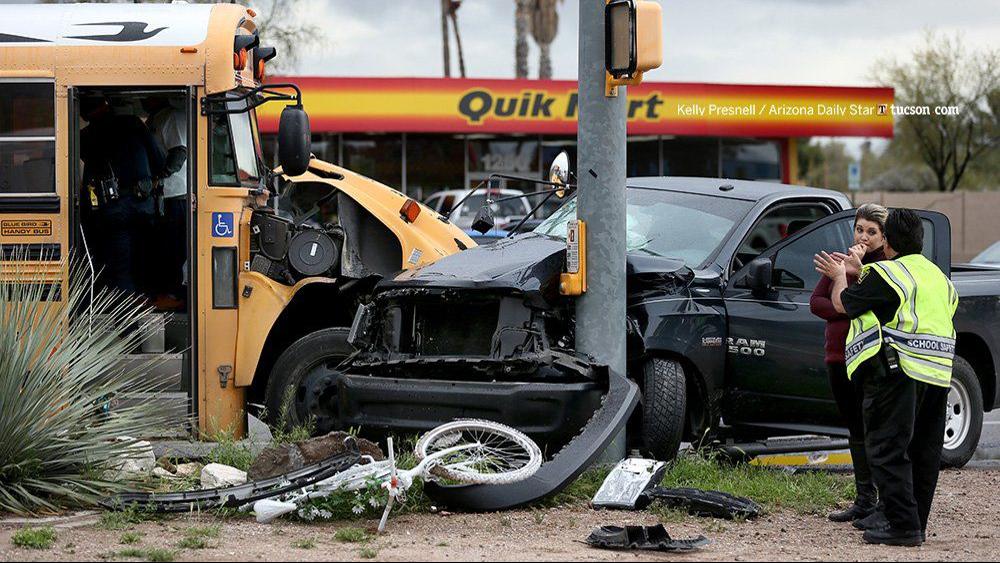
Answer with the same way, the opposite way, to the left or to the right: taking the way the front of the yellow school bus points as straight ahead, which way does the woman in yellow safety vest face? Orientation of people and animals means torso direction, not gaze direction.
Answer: to the left

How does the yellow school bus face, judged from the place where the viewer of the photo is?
facing to the right of the viewer

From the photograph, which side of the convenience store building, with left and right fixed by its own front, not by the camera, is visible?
front

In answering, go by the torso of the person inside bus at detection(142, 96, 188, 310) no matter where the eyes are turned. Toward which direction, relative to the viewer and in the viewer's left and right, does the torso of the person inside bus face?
facing to the left of the viewer

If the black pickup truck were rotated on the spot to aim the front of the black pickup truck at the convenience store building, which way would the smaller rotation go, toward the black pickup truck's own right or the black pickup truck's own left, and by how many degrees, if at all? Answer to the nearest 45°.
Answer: approximately 135° to the black pickup truck's own right

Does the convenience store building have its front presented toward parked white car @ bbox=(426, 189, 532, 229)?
yes

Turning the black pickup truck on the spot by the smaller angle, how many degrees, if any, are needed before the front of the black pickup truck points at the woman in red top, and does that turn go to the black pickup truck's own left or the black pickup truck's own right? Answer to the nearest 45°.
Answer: approximately 90° to the black pickup truck's own left

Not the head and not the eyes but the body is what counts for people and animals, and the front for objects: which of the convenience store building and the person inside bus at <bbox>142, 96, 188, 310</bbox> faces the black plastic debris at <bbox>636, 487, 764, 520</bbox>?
the convenience store building

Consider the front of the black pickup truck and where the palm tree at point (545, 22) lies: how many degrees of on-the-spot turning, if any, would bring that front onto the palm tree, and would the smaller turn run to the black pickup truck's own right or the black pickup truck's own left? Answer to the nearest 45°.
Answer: approximately 135° to the black pickup truck's own right

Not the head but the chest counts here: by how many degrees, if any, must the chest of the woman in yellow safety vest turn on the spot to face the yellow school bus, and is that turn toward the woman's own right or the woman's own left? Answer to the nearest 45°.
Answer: approximately 45° to the woman's own left

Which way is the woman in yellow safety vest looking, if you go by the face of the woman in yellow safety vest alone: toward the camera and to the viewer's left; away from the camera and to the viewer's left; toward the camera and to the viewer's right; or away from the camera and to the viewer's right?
away from the camera and to the viewer's left

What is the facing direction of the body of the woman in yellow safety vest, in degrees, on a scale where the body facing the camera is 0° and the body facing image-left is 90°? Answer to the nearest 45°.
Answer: approximately 135°

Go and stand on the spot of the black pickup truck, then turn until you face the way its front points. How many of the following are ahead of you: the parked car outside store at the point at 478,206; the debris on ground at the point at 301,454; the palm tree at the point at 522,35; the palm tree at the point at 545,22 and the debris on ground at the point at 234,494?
2

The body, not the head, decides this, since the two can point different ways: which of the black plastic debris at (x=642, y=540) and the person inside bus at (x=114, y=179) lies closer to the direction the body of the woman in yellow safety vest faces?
the person inside bus

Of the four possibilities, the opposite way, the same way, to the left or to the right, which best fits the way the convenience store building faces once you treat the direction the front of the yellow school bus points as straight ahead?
to the right
